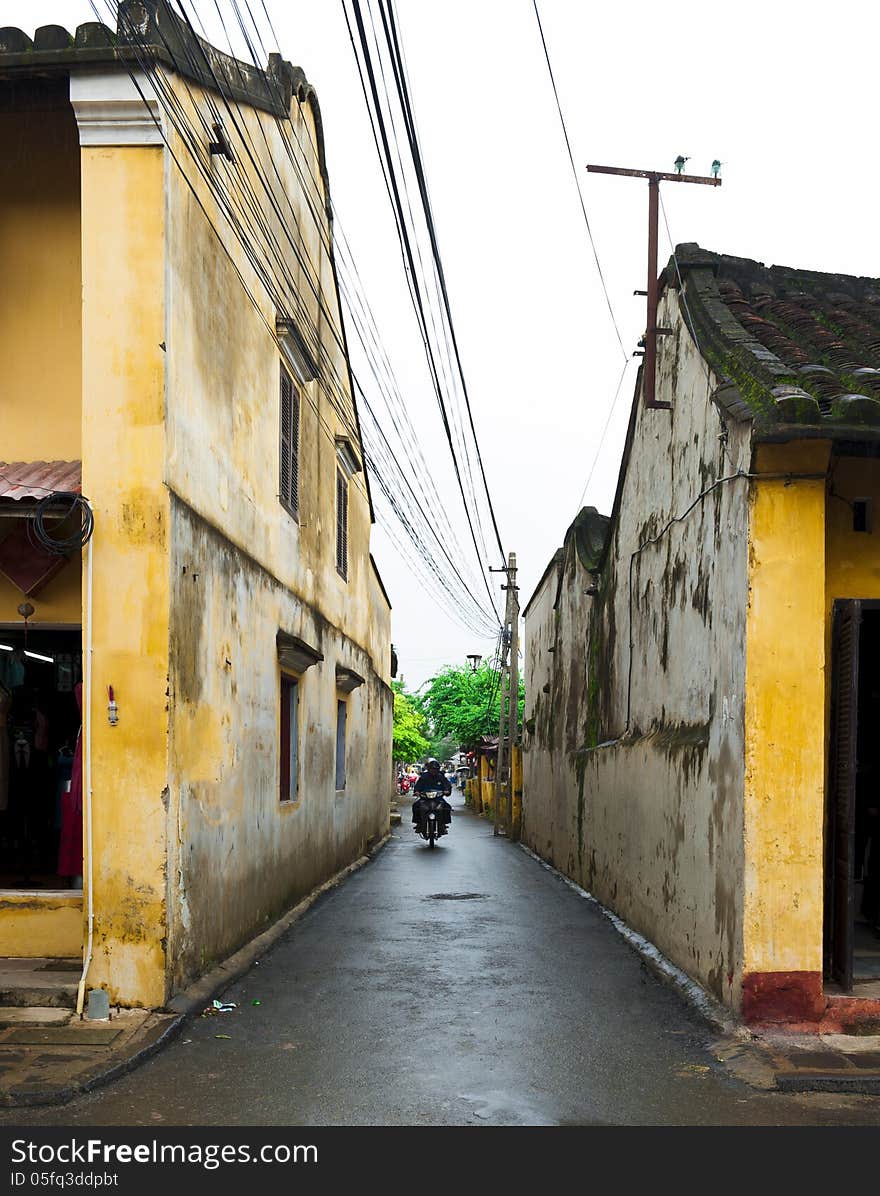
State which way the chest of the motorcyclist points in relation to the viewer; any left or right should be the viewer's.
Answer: facing the viewer

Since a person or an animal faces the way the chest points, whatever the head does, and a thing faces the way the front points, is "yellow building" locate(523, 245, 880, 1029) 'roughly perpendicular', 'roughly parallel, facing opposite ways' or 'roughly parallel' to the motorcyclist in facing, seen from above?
roughly parallel

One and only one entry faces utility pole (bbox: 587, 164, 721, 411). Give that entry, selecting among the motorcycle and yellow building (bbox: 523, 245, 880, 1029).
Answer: the motorcycle

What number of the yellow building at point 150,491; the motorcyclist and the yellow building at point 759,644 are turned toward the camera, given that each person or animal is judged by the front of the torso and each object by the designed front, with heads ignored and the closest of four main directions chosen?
3

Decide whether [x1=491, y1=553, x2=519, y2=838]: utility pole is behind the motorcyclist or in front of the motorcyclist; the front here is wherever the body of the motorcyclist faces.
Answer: behind

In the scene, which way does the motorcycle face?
toward the camera

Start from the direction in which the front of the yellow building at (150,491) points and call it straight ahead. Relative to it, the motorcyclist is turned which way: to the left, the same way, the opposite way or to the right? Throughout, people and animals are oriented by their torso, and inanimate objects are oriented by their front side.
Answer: the same way

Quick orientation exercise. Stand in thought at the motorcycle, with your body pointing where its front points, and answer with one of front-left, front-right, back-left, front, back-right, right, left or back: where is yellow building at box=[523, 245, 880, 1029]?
front

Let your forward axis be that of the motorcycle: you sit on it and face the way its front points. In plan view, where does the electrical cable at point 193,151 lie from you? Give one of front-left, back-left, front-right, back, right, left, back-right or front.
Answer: front

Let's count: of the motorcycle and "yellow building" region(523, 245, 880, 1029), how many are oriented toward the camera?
2

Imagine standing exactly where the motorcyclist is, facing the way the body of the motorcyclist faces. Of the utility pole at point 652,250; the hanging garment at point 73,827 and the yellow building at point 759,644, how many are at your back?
0
